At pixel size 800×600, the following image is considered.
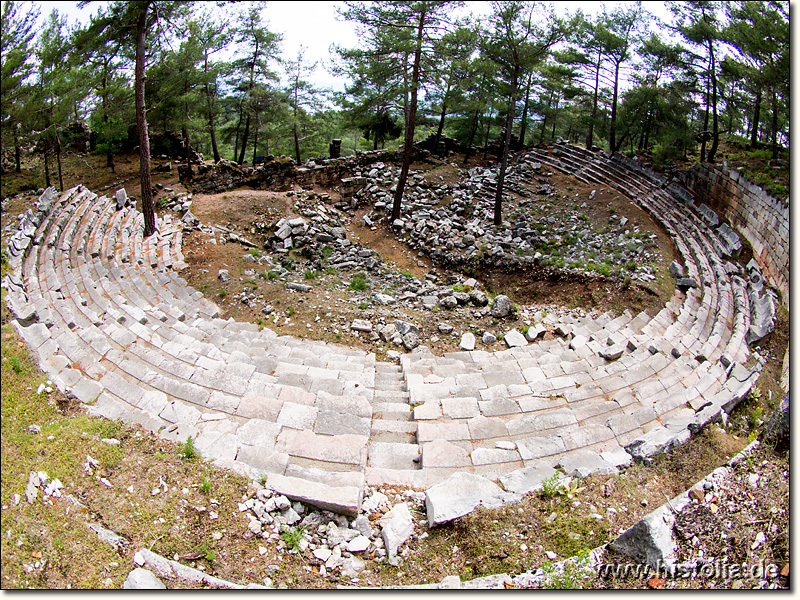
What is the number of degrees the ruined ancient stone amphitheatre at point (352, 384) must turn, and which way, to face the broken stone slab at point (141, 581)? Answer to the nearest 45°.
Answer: approximately 180°

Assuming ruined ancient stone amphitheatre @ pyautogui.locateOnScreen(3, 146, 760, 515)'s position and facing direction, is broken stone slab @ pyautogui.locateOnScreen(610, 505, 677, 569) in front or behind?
behind

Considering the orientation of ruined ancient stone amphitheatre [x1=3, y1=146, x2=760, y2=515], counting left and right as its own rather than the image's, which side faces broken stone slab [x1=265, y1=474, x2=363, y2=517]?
back

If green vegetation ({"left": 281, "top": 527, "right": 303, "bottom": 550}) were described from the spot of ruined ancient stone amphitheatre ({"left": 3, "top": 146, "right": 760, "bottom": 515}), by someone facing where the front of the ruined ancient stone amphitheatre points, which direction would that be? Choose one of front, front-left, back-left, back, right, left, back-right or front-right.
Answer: back

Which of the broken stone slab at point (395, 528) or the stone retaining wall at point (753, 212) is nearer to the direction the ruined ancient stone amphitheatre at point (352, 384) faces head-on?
the stone retaining wall

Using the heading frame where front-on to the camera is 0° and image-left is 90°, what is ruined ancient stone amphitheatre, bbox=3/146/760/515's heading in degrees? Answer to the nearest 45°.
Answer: approximately 180°

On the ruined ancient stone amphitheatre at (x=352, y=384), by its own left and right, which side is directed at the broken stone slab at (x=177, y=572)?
back
